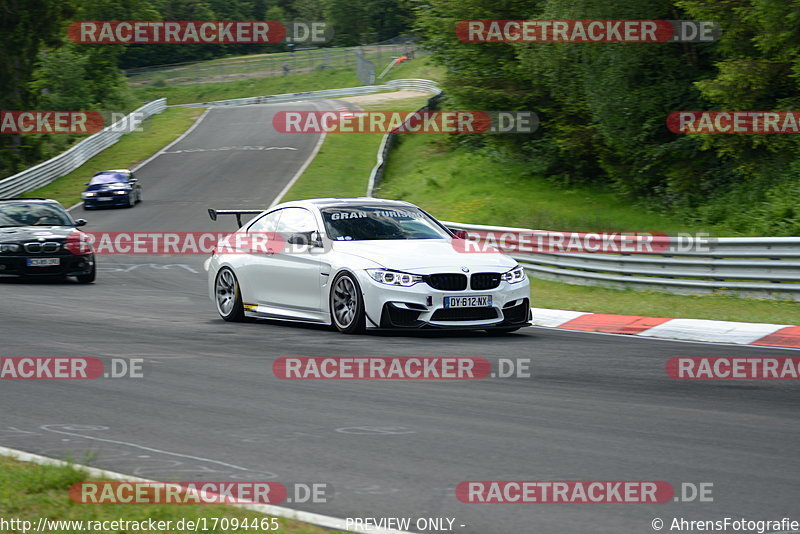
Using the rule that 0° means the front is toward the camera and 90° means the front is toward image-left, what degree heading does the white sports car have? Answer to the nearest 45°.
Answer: approximately 315°

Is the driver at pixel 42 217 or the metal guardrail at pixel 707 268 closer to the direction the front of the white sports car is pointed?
the metal guardrail

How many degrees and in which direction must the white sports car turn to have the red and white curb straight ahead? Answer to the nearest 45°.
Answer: approximately 45° to its left

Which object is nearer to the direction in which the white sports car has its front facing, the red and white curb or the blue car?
the red and white curb

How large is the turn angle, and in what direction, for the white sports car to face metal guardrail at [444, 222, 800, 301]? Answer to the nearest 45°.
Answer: approximately 90° to its left

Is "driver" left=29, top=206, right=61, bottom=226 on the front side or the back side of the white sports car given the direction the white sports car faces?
on the back side

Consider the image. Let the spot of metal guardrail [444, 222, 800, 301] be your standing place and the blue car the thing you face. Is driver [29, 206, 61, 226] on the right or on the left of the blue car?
left

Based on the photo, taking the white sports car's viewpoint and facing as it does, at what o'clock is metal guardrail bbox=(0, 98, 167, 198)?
The metal guardrail is roughly at 7 o'clock from the white sports car.

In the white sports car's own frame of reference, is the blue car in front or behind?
behind
